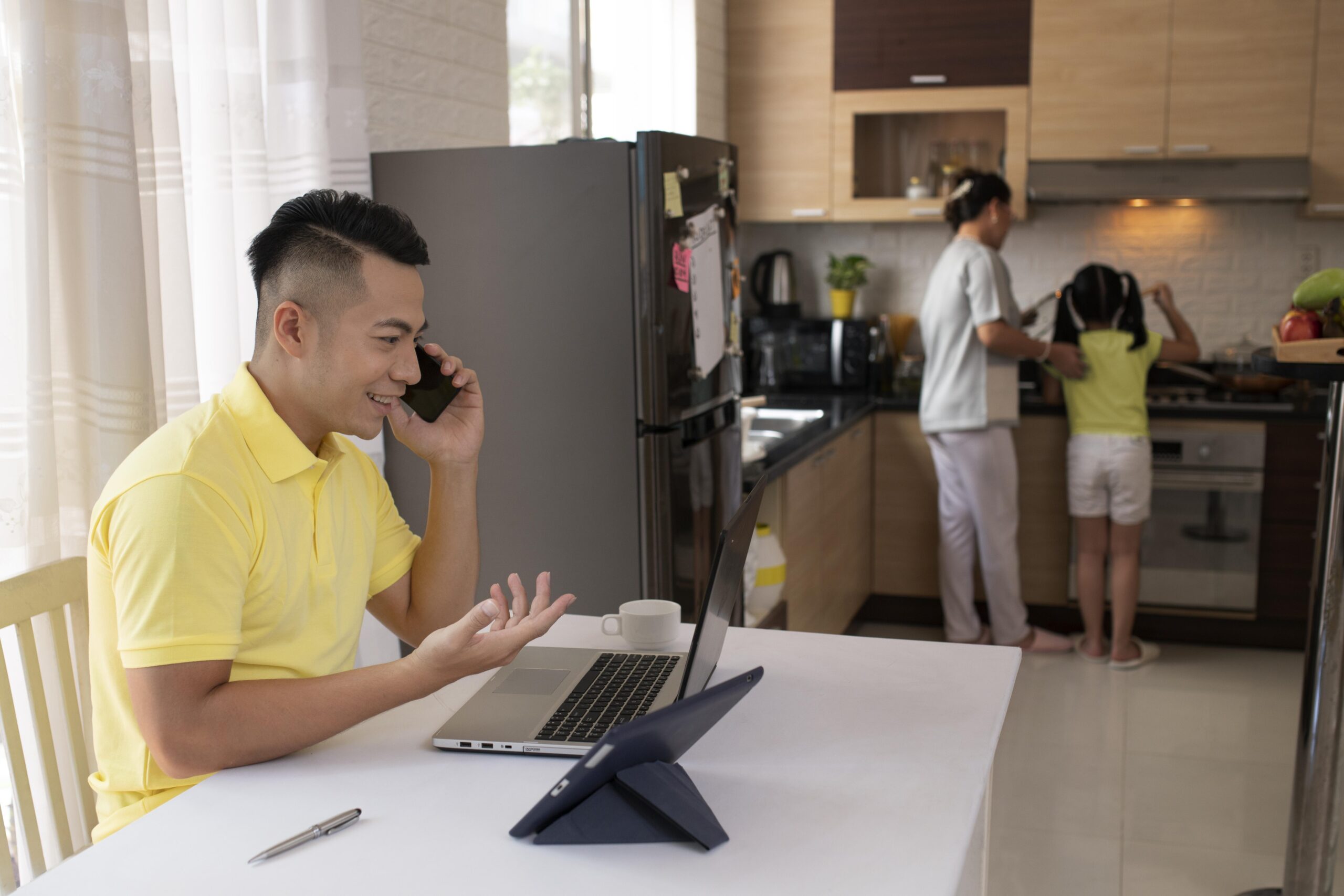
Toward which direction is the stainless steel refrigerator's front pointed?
to the viewer's right

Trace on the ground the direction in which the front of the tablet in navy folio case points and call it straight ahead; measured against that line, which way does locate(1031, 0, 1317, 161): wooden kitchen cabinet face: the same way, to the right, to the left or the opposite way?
to the left

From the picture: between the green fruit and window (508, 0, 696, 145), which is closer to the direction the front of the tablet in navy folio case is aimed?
the window

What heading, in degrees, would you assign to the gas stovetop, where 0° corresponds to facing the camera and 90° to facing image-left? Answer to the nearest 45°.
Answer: approximately 0°

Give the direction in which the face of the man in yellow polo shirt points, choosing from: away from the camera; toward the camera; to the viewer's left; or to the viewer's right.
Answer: to the viewer's right

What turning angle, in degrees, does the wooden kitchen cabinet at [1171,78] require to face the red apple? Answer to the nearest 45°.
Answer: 0° — it already faces it

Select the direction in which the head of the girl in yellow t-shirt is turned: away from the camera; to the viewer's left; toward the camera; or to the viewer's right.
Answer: away from the camera
